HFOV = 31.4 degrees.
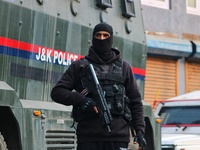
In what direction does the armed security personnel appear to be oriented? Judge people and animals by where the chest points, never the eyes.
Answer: toward the camera
